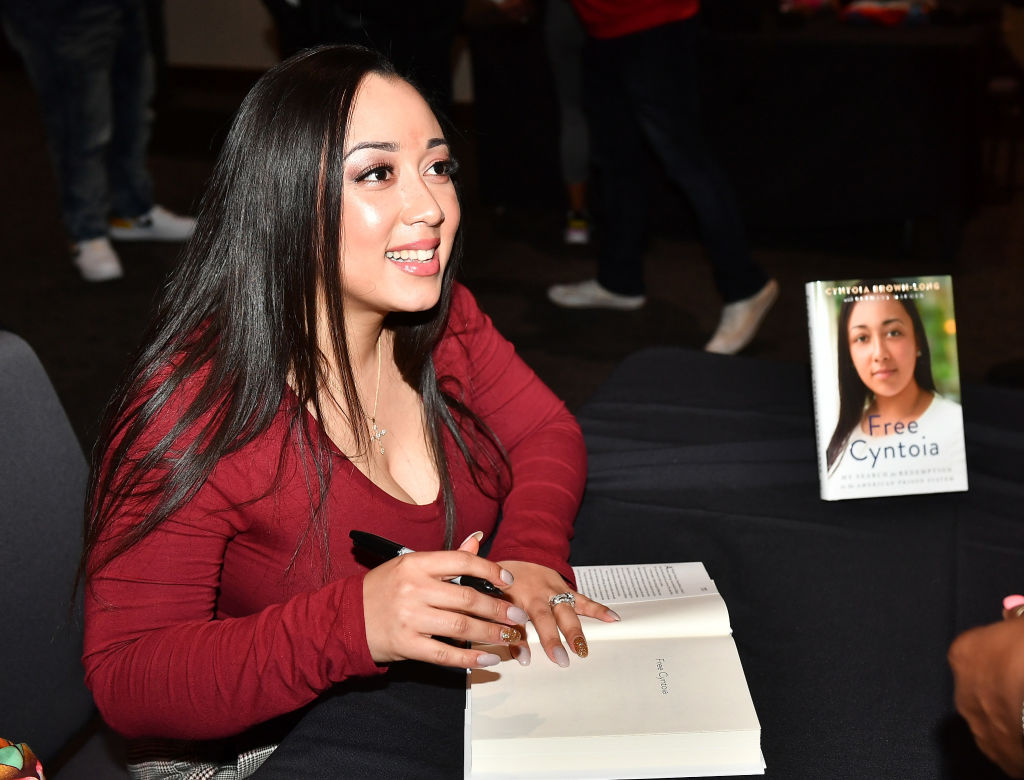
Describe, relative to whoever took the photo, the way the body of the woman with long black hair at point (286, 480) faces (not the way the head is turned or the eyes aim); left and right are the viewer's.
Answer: facing the viewer and to the right of the viewer

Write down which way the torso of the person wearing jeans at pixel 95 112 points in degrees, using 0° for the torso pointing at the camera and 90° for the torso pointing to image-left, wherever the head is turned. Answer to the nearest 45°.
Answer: approximately 315°

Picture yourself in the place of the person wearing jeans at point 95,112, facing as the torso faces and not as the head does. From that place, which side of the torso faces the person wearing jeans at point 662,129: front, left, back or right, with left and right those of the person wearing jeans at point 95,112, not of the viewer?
front

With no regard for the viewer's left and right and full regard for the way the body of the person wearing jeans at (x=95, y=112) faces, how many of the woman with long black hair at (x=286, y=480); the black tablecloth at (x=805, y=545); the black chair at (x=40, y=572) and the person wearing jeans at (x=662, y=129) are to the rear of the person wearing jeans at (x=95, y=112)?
0

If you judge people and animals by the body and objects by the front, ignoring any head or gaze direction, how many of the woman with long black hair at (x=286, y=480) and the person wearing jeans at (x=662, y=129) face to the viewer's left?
1

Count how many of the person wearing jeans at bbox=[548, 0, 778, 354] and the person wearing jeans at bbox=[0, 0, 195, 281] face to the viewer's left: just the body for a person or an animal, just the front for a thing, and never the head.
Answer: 1

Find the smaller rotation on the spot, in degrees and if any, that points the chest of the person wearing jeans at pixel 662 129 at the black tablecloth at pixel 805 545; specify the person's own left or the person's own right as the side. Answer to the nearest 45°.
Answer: approximately 90° to the person's own left

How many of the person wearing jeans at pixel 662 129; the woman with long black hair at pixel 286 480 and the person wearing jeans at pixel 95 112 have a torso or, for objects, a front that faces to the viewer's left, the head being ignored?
1

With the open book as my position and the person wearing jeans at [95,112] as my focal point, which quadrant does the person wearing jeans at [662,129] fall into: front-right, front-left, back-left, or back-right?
front-right

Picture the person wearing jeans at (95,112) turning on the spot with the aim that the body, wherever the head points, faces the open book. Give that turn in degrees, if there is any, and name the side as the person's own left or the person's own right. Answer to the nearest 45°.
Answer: approximately 45° to the person's own right

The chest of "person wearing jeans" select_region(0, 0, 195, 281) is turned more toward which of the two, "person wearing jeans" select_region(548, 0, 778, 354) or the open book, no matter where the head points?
the person wearing jeans

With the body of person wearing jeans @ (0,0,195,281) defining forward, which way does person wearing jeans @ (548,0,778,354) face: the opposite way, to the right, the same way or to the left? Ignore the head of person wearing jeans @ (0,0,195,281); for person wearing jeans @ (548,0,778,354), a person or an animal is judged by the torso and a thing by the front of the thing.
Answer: the opposite way

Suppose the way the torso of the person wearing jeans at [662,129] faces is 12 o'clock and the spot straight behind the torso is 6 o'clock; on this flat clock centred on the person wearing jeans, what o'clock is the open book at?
The open book is roughly at 9 o'clock from the person wearing jeans.

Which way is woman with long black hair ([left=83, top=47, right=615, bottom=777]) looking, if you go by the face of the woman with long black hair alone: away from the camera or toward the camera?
toward the camera

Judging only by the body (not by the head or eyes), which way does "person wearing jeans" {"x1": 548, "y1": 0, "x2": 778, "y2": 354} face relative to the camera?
to the viewer's left

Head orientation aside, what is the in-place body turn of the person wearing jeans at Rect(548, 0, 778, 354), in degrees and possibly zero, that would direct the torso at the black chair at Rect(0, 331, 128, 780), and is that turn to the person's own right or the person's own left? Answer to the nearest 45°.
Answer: approximately 90° to the person's own left

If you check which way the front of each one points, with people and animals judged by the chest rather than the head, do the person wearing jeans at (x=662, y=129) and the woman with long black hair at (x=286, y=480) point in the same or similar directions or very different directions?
very different directions
